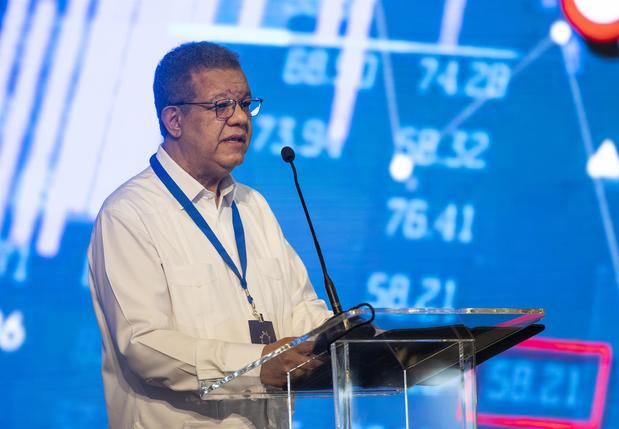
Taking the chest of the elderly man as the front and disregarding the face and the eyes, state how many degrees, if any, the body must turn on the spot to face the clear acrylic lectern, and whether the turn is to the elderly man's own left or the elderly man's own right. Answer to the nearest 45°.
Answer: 0° — they already face it

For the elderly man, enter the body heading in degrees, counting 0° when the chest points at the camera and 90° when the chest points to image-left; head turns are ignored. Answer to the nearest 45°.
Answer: approximately 315°
